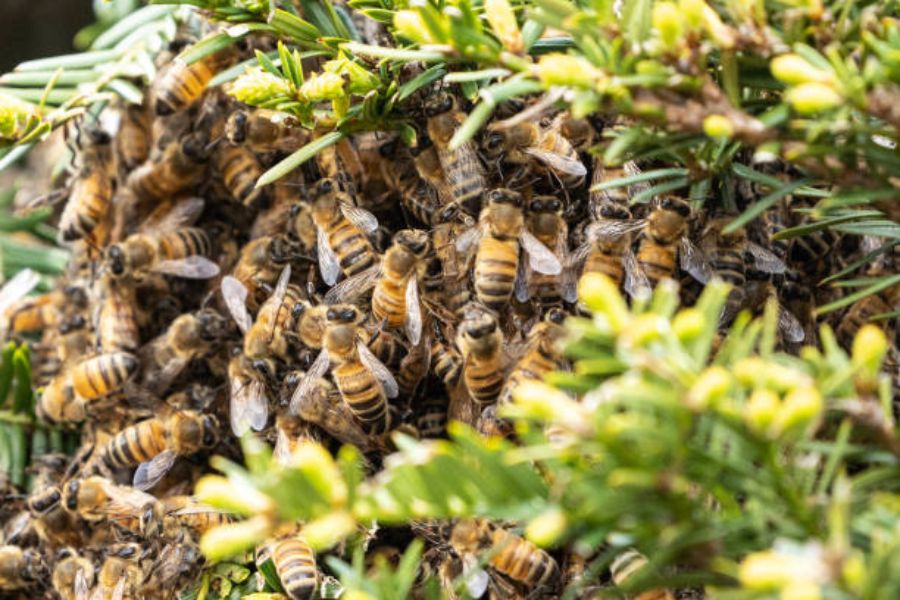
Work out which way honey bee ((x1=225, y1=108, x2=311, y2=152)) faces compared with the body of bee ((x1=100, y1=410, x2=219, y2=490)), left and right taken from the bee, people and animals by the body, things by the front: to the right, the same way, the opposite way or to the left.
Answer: the opposite way

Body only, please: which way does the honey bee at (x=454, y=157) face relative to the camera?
away from the camera

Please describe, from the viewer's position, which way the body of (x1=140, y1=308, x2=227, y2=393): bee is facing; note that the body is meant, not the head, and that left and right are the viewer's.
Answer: facing away from the viewer and to the right of the viewer

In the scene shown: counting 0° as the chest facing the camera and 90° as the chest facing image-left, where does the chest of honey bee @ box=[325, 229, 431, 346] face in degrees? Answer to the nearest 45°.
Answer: approximately 180°

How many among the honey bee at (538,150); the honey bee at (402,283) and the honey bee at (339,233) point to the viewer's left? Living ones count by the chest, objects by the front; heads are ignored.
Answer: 1

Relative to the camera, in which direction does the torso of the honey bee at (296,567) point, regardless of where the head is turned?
away from the camera

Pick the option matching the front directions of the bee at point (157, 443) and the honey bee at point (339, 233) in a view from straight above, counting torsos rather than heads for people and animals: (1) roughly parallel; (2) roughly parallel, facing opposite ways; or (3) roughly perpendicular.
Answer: roughly perpendicular

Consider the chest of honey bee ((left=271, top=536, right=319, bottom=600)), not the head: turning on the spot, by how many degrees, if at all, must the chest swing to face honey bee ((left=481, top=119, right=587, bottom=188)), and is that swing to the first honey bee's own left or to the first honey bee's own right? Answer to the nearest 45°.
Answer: approximately 45° to the first honey bee's own right

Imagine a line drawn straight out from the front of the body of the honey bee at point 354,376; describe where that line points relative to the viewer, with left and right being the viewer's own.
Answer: facing away from the viewer

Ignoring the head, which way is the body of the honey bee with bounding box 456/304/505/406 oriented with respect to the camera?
away from the camera

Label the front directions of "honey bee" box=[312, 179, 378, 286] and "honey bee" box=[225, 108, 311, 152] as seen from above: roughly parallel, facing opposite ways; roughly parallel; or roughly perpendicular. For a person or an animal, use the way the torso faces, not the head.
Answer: roughly perpendicular
